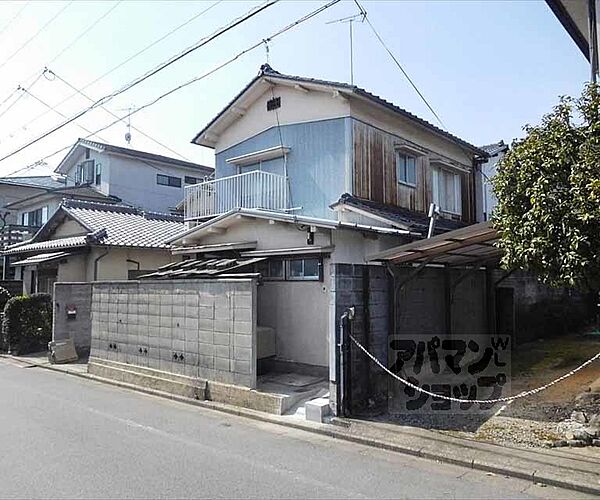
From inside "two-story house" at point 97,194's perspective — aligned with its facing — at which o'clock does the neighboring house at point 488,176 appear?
The neighboring house is roughly at 9 o'clock from the two-story house.

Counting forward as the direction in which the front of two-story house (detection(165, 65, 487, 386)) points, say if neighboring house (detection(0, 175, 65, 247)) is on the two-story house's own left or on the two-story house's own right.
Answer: on the two-story house's own right

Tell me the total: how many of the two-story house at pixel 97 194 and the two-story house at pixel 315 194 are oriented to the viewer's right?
0

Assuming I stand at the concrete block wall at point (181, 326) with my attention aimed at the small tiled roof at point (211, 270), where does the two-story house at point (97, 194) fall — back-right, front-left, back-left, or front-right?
front-left

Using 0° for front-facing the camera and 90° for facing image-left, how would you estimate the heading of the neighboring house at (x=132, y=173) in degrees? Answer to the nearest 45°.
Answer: approximately 45°

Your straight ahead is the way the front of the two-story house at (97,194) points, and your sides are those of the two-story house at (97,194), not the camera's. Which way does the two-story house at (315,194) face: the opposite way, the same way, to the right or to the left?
the same way

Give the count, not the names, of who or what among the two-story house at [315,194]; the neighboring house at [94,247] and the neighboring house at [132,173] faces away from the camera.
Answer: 0

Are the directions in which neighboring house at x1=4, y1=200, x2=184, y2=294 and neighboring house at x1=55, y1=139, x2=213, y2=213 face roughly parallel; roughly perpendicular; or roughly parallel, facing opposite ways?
roughly parallel

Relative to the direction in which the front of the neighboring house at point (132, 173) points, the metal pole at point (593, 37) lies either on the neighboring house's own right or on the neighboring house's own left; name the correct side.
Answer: on the neighboring house's own left

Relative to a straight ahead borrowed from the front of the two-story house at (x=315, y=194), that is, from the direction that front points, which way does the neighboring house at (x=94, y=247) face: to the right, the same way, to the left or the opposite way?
the same way

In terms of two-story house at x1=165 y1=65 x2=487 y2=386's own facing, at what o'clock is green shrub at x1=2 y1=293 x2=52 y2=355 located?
The green shrub is roughly at 2 o'clock from the two-story house.

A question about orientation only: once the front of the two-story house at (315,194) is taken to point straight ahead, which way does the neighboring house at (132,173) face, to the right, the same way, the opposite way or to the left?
the same way

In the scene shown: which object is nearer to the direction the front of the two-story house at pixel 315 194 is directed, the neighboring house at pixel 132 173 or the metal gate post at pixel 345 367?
the metal gate post

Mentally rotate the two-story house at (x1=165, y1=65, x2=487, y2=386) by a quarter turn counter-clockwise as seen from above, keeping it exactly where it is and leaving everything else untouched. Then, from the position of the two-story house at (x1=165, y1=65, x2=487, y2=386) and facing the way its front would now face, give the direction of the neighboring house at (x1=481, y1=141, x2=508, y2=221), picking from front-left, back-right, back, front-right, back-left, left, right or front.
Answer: left
